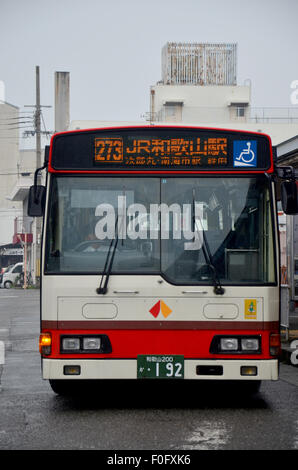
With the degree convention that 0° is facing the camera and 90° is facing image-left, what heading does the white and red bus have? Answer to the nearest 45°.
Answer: approximately 0°
